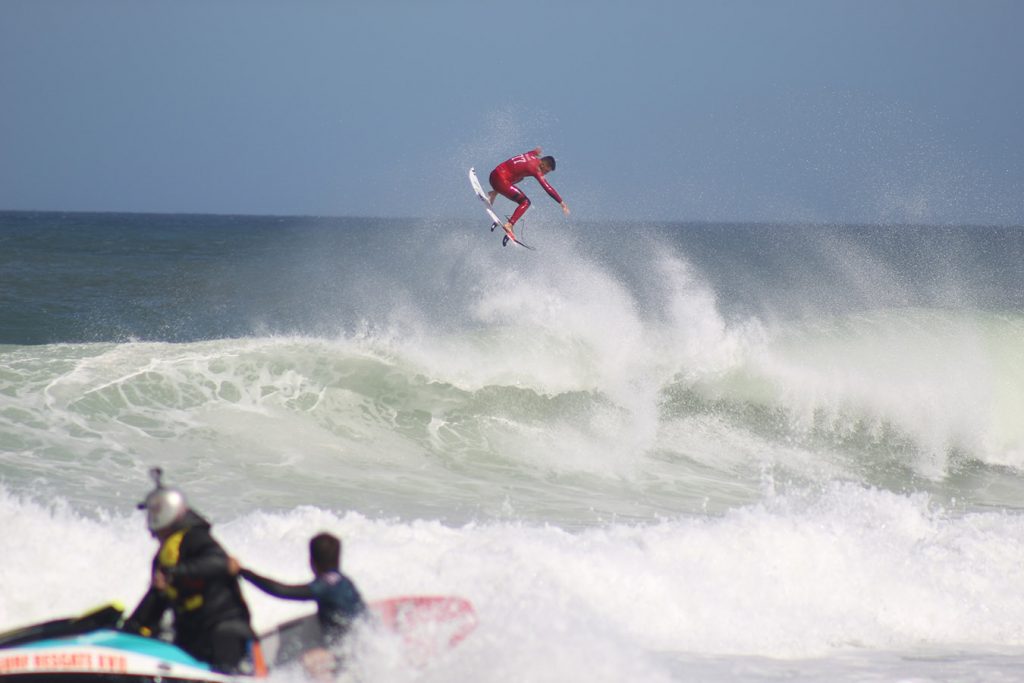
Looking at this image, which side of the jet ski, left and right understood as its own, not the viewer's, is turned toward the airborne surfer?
right

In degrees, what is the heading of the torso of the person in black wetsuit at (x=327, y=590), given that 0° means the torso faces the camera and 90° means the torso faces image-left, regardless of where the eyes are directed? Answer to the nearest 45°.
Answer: approximately 135°

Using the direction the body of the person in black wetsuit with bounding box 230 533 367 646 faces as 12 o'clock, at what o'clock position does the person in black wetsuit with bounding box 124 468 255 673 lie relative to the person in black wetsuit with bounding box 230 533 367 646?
the person in black wetsuit with bounding box 124 468 255 673 is roughly at 11 o'clock from the person in black wetsuit with bounding box 230 533 367 646.

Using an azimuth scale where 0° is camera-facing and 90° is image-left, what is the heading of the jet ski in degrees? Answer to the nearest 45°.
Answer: approximately 90°

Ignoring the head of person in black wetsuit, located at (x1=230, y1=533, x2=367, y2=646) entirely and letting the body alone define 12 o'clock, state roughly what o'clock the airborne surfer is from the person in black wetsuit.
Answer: The airborne surfer is roughly at 2 o'clock from the person in black wetsuit.

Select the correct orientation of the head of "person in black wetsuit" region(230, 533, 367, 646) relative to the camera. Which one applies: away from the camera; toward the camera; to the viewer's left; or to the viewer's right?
away from the camera
